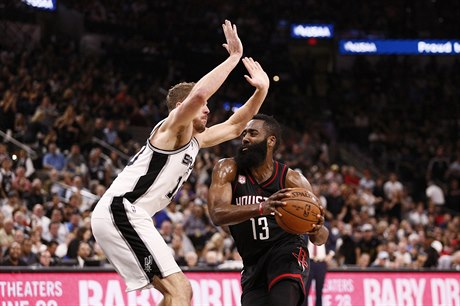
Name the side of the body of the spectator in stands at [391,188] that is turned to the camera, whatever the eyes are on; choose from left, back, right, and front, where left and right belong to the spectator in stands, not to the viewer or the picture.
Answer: front

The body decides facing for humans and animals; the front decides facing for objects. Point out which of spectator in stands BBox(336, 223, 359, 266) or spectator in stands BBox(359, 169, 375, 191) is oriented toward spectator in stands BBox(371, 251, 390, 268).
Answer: spectator in stands BBox(359, 169, 375, 191)

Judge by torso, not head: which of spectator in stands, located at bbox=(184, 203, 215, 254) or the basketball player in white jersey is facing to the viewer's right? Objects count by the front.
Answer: the basketball player in white jersey

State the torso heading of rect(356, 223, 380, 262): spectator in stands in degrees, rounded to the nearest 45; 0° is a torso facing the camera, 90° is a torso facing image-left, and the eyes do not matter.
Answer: approximately 0°

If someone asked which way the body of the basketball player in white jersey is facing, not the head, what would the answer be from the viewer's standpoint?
to the viewer's right

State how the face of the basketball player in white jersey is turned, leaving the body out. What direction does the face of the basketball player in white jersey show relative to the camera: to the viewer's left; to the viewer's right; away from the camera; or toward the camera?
to the viewer's right

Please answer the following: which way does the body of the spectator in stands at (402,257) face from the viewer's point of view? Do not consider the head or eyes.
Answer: toward the camera

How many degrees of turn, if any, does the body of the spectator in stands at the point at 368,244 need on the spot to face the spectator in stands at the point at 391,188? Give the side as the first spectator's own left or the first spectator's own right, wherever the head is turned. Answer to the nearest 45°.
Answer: approximately 180°

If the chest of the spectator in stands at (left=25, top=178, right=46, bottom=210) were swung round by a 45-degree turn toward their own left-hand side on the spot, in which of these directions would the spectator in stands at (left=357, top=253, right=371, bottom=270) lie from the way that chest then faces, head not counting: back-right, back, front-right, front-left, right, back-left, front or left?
front

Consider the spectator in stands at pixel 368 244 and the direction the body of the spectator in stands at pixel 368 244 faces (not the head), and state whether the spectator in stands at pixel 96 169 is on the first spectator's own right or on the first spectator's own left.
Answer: on the first spectator's own right

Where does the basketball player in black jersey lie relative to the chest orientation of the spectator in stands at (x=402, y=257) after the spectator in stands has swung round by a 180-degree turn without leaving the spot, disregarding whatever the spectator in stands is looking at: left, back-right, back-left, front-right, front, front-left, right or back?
back

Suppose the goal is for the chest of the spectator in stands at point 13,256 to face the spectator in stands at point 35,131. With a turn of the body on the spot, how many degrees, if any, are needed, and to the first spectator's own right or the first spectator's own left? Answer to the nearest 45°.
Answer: approximately 135° to the first spectator's own left

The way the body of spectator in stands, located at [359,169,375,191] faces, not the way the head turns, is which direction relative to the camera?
toward the camera

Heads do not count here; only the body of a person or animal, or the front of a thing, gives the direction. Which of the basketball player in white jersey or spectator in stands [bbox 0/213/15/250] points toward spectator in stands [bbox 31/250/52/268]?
spectator in stands [bbox 0/213/15/250]

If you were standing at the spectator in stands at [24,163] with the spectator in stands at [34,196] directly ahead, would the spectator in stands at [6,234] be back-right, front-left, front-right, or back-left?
front-right

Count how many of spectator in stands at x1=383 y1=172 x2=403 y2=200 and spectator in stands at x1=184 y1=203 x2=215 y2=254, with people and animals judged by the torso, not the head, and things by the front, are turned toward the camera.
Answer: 2

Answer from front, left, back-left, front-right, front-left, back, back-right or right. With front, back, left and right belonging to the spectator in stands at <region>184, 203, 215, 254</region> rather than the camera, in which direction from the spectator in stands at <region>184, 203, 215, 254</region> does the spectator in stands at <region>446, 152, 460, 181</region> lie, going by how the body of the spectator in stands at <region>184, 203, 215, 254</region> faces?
back-left
